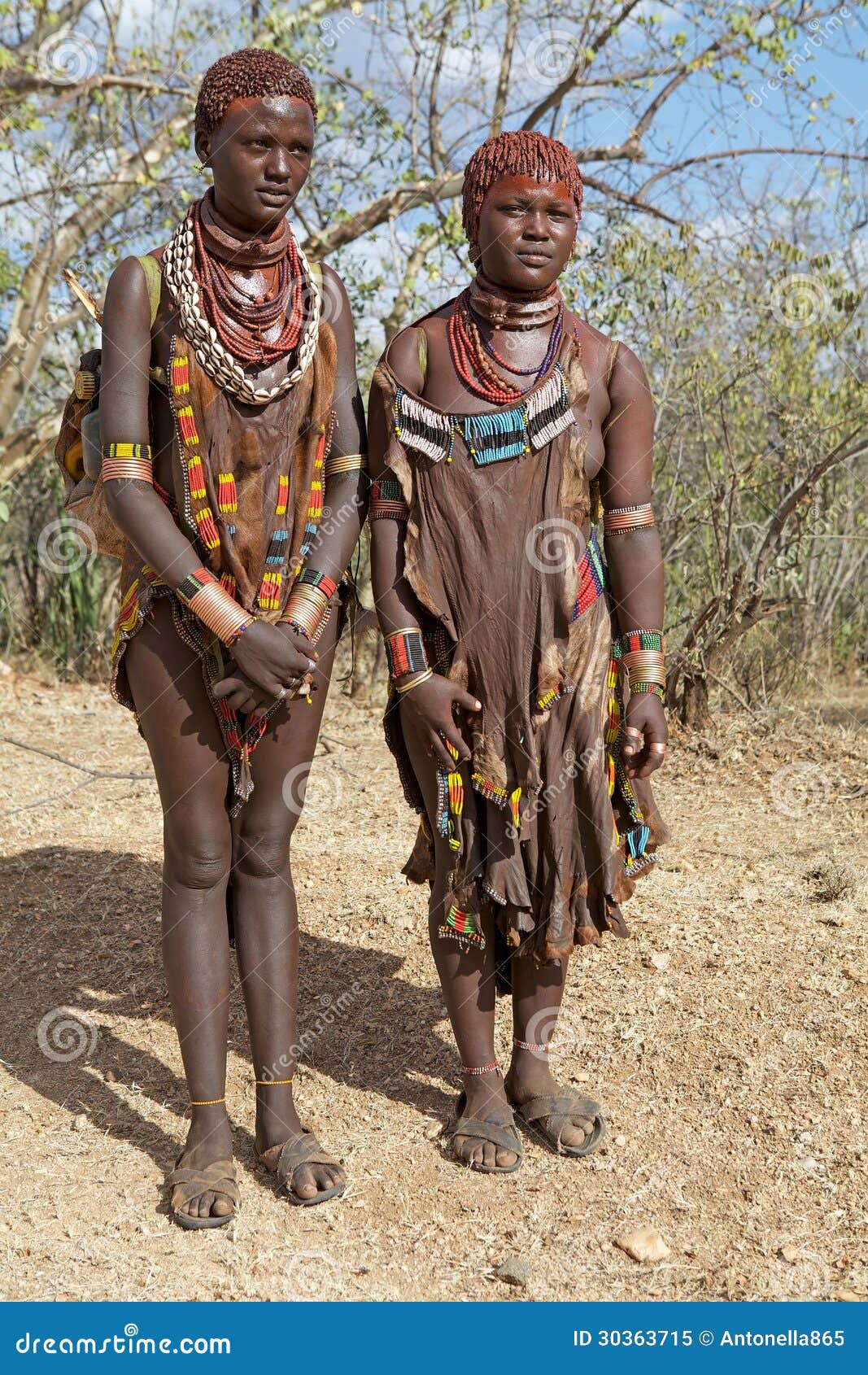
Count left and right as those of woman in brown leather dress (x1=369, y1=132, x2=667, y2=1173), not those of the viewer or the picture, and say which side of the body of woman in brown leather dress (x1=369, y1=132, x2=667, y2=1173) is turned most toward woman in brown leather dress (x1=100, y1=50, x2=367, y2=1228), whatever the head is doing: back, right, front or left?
right

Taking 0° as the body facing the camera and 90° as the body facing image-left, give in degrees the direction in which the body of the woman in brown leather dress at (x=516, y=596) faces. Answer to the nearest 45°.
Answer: approximately 0°
